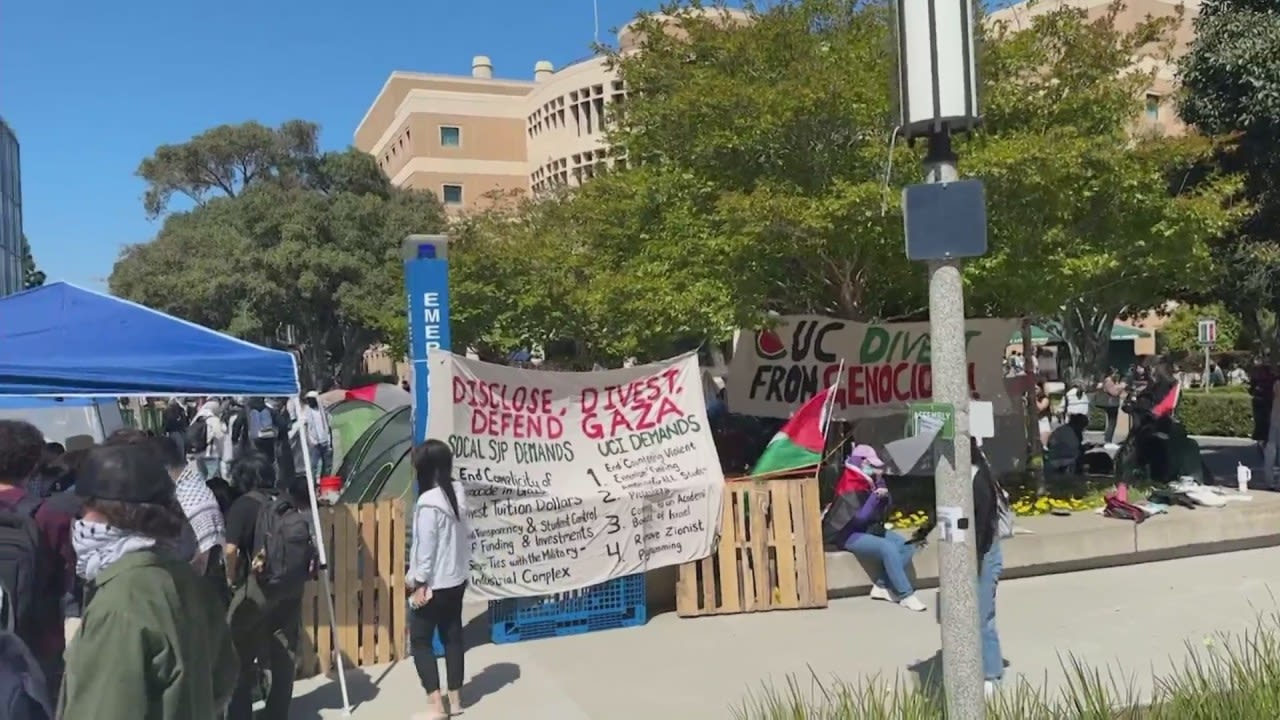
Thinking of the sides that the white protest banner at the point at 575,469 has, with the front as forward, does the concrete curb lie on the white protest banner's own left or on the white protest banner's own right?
on the white protest banner's own left

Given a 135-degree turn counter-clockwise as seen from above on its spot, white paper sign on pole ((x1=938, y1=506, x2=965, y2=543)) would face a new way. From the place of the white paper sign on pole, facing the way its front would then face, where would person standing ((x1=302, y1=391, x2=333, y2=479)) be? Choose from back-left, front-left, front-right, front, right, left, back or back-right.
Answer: left

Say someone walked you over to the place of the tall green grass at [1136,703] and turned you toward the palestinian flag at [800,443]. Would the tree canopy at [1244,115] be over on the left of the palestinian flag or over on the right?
right

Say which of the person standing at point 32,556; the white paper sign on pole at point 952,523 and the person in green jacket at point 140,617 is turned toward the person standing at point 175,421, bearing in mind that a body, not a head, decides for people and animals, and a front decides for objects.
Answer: the person standing at point 32,556

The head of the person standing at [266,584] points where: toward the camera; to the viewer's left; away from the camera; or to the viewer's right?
away from the camera

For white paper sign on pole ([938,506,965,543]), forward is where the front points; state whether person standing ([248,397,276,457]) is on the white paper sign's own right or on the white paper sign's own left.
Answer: on the white paper sign's own right

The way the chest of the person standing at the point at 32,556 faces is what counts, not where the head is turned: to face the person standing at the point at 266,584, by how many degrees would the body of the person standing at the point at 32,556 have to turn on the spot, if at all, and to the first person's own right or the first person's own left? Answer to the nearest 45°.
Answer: approximately 45° to the first person's own right

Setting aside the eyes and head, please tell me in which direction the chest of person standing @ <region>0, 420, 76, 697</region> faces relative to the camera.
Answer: away from the camera

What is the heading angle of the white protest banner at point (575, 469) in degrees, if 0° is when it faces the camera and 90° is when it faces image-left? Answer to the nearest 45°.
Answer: approximately 0°
